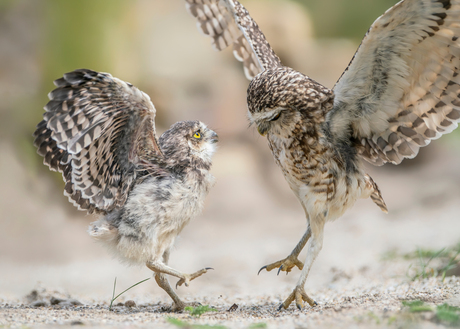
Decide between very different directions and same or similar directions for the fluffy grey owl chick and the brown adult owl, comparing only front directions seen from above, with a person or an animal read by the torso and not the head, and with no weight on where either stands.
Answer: very different directions

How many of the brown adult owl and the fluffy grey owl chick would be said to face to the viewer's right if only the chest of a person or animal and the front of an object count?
1

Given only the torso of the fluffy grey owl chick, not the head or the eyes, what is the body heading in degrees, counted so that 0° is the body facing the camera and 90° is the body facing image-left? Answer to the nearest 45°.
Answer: approximately 270°

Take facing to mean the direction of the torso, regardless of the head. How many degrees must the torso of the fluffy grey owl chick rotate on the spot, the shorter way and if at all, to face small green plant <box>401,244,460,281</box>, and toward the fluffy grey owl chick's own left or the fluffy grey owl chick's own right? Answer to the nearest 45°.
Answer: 0° — it already faces it
